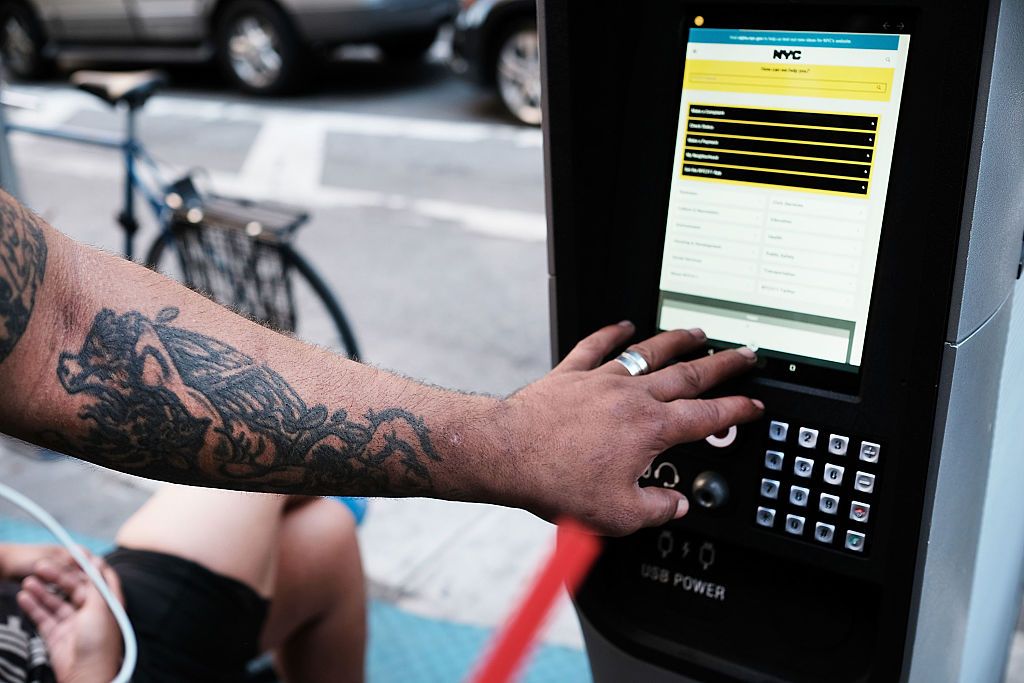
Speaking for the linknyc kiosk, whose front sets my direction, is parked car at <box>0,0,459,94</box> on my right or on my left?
on my right

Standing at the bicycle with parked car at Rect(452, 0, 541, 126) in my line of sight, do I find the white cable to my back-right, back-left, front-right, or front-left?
back-right

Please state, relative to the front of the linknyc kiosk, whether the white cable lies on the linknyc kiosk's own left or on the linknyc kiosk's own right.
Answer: on the linknyc kiosk's own right

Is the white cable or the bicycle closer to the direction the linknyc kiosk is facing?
the white cable

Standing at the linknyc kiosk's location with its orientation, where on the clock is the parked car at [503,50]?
The parked car is roughly at 4 o'clock from the linknyc kiosk.

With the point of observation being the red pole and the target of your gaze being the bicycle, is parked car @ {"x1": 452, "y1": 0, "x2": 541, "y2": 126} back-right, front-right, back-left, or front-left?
front-right

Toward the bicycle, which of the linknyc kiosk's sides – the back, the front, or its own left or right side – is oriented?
right
